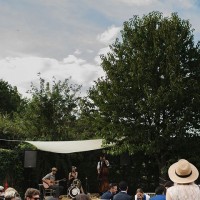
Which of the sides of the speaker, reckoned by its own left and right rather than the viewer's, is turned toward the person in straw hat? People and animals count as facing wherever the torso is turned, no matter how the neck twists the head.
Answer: front

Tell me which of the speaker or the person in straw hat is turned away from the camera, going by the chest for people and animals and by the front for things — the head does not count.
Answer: the person in straw hat

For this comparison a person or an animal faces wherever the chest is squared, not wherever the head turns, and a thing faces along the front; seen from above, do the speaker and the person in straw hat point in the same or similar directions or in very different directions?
very different directions

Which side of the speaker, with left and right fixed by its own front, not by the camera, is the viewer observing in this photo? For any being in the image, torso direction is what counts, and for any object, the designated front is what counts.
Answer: front

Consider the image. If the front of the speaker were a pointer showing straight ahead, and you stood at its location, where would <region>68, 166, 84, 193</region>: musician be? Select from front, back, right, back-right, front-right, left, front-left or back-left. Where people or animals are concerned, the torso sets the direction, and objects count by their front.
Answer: left

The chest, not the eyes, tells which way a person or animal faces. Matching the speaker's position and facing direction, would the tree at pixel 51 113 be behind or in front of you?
behind

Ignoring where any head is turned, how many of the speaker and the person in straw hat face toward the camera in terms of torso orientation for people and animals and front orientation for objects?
1

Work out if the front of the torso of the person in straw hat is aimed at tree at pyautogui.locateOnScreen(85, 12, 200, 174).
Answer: yes

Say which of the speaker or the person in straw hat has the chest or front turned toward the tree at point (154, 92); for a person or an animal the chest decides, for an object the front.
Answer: the person in straw hat

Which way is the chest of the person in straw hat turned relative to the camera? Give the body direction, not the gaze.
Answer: away from the camera

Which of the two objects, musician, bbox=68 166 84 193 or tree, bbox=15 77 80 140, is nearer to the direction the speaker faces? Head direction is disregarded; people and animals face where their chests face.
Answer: the musician

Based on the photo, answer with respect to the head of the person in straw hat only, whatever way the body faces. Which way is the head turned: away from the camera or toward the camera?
away from the camera

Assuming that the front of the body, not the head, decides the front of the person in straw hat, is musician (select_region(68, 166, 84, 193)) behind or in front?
in front
